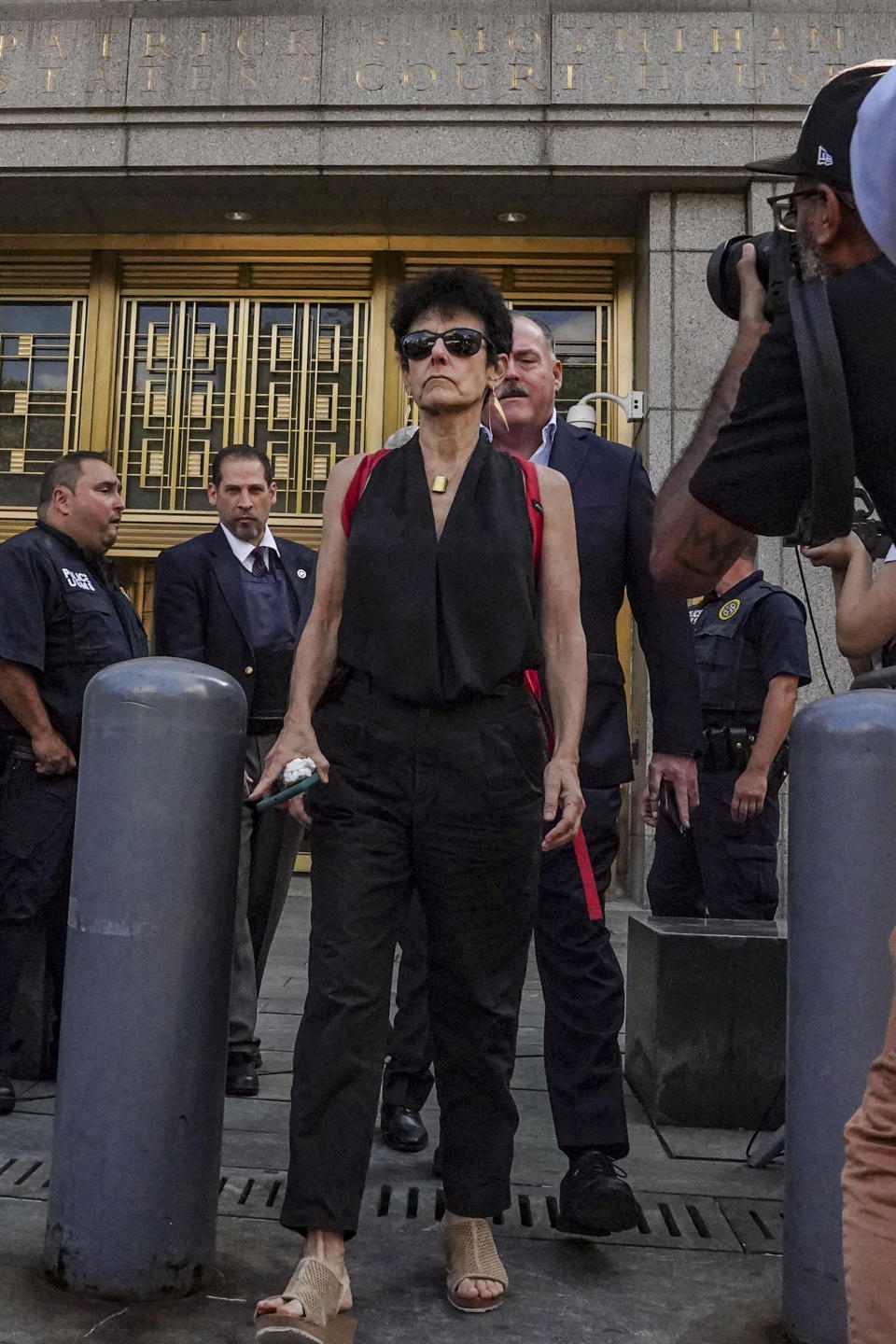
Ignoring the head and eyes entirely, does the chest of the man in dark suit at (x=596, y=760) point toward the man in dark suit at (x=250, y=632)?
no

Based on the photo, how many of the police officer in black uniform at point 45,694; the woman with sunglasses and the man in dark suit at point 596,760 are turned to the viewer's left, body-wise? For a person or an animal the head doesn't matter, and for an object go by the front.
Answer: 0

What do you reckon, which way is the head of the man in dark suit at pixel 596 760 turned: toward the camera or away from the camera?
toward the camera

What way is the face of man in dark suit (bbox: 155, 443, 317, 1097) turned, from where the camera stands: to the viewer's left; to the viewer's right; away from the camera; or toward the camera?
toward the camera

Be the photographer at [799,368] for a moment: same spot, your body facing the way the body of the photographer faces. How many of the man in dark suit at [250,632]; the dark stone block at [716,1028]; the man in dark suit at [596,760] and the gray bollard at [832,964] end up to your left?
0

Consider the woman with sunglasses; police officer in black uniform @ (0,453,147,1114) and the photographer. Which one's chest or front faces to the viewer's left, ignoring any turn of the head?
the photographer

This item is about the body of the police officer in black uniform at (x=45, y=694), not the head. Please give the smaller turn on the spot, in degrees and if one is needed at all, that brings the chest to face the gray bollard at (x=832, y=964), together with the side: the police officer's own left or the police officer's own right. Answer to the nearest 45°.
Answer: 0° — they already face it

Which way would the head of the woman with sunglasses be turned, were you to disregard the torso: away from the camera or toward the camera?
toward the camera

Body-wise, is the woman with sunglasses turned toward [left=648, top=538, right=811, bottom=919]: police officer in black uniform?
no

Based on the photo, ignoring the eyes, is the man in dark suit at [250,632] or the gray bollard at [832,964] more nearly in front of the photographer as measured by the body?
the man in dark suit

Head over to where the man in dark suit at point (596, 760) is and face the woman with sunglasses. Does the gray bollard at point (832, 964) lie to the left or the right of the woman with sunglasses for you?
left

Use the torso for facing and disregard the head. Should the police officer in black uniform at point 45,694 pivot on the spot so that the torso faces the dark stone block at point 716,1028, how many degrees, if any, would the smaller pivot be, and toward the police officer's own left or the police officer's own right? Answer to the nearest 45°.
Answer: approximately 45° to the police officer's own left

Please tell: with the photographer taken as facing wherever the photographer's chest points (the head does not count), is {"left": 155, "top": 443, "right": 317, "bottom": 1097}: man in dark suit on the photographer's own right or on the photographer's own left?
on the photographer's own right

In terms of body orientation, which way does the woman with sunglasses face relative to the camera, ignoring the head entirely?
toward the camera

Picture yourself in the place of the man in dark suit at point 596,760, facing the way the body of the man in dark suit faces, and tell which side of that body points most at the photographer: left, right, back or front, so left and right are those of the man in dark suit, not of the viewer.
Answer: front

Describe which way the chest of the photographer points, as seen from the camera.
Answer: to the viewer's left

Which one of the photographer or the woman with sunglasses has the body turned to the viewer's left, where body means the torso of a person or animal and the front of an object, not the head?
the photographer
